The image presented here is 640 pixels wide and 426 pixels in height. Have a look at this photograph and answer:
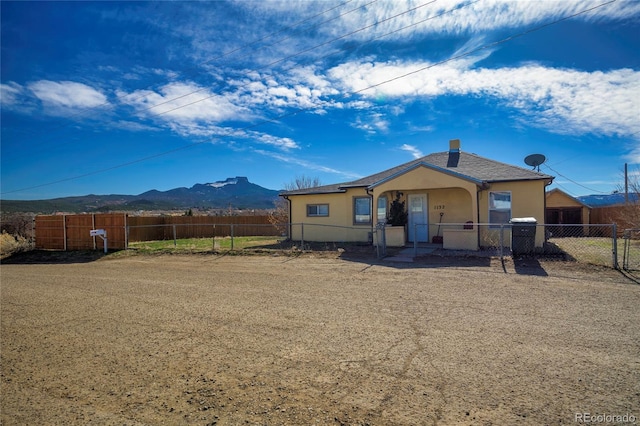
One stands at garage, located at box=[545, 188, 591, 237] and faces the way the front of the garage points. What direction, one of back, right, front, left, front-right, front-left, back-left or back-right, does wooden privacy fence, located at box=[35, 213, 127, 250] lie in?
front-right

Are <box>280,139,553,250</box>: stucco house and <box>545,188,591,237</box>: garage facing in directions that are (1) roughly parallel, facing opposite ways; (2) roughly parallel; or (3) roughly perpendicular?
roughly parallel

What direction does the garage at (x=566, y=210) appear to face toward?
toward the camera

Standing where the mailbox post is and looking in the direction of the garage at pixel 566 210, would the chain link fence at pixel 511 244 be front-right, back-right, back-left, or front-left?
front-right

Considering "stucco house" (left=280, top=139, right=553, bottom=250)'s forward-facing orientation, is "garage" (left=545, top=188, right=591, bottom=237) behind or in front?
behind

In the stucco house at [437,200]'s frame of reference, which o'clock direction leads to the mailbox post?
The mailbox post is roughly at 3 o'clock from the stucco house.

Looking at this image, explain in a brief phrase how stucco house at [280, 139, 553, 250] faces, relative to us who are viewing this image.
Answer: facing the viewer

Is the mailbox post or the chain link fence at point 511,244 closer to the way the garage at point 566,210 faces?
the chain link fence

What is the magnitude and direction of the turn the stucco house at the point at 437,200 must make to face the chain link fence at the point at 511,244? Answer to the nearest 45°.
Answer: approximately 45° to its left

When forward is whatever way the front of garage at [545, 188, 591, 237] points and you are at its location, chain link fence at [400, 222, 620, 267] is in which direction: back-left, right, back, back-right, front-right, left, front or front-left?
front

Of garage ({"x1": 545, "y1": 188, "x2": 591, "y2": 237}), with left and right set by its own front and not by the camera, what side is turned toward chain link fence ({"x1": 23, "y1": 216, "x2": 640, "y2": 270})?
front

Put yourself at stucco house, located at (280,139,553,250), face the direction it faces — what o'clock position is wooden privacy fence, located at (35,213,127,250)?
The wooden privacy fence is roughly at 3 o'clock from the stucco house.

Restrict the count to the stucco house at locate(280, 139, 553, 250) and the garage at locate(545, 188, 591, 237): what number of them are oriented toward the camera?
2

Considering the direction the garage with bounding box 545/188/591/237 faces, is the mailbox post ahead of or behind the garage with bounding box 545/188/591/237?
ahead
